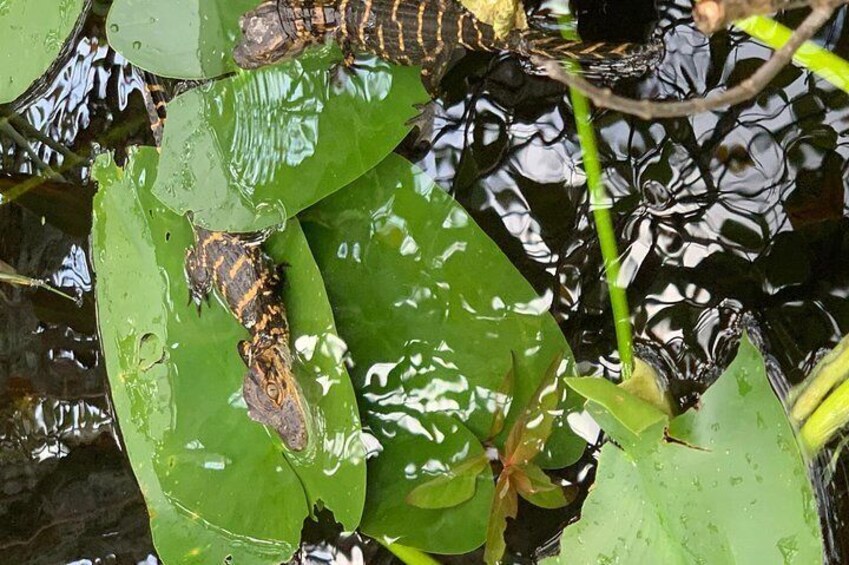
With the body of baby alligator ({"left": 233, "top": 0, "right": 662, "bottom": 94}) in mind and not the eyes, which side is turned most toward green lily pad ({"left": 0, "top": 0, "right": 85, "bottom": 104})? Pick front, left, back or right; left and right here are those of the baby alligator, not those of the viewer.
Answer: front

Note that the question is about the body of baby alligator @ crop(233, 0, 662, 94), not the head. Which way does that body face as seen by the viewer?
to the viewer's left

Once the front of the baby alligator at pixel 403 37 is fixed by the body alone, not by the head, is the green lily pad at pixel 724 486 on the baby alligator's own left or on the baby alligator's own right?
on the baby alligator's own left

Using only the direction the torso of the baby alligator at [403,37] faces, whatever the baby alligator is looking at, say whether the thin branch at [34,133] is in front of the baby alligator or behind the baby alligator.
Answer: in front
